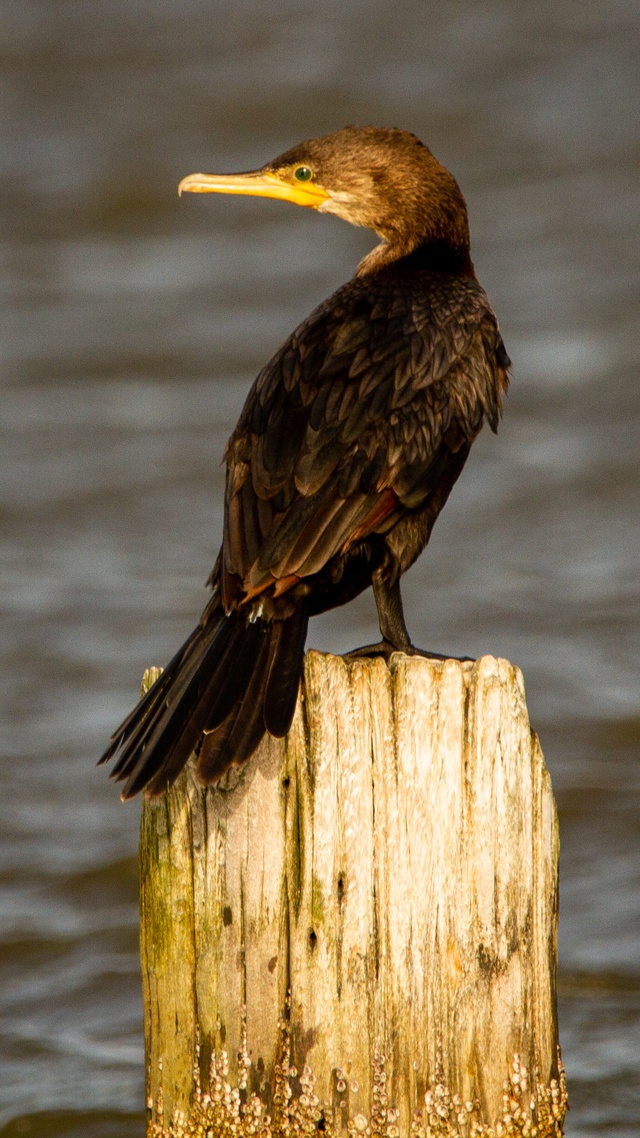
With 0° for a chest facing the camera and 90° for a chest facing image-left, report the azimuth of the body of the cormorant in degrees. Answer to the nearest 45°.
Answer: approximately 225°
